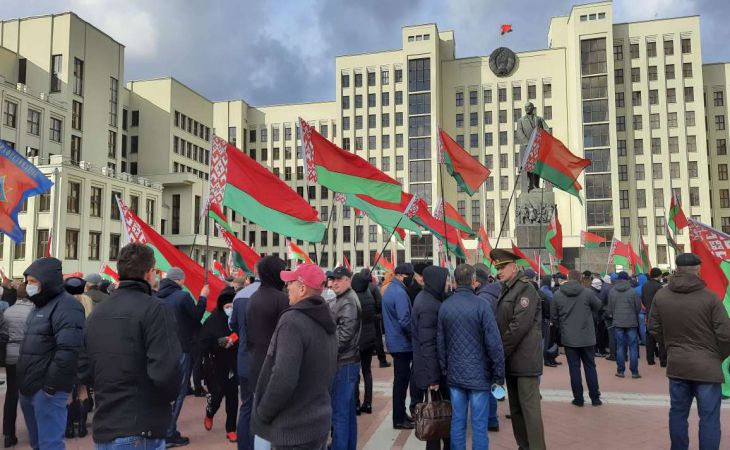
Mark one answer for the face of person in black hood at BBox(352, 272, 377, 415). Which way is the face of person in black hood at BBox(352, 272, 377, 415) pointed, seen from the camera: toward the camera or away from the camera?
away from the camera

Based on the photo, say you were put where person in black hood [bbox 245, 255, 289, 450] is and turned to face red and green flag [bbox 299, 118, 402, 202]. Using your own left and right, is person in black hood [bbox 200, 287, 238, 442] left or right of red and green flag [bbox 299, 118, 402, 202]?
left

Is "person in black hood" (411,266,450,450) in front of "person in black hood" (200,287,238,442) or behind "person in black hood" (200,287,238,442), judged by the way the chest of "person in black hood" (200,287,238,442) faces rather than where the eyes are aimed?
in front

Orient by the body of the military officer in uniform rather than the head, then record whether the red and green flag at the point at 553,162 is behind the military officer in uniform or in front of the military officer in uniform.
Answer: behind

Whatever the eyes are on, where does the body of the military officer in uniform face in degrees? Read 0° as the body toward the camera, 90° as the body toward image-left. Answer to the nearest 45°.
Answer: approximately 45°

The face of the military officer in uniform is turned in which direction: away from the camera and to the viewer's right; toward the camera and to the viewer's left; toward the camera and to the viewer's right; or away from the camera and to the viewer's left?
toward the camera and to the viewer's left

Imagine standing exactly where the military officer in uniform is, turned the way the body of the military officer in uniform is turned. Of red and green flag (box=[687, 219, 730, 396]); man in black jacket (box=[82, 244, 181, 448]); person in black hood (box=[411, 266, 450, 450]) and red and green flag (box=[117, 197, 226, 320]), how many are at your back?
1

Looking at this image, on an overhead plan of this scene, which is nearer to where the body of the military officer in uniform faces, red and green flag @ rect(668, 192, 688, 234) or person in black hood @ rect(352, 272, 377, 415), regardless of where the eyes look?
the person in black hood

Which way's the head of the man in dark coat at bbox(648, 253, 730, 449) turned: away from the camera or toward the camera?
away from the camera

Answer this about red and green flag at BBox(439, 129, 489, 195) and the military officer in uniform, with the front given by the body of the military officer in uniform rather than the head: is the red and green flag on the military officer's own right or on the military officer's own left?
on the military officer's own right

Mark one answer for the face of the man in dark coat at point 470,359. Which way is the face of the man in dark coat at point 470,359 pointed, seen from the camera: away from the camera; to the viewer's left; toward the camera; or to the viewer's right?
away from the camera
